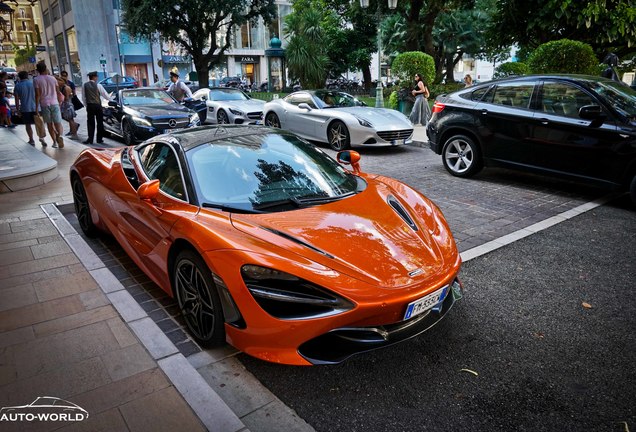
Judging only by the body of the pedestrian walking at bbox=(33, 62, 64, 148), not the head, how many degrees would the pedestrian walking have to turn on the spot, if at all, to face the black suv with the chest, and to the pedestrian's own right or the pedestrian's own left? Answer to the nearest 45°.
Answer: approximately 135° to the pedestrian's own right

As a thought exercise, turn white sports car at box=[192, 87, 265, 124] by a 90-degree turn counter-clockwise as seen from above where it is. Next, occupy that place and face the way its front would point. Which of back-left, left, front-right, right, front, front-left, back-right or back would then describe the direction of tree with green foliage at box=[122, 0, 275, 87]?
front-left

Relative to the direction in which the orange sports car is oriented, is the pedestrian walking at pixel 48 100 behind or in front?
behind

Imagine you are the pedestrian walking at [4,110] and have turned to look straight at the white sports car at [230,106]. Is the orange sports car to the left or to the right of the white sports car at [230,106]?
right

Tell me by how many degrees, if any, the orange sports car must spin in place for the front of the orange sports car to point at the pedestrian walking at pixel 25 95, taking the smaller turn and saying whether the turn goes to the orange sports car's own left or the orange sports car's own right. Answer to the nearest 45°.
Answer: approximately 180°

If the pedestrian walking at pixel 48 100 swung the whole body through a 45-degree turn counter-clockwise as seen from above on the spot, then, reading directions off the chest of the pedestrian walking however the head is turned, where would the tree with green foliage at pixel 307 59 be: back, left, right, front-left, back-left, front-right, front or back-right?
right

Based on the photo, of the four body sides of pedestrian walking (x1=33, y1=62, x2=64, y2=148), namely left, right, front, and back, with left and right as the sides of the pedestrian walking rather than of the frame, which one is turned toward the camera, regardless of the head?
back

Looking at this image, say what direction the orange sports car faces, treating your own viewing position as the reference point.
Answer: facing the viewer and to the right of the viewer

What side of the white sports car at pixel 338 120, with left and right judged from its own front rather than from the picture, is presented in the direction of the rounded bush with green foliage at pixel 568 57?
left

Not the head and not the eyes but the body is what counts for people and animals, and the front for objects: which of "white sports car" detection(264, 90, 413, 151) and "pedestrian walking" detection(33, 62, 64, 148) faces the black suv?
the white sports car

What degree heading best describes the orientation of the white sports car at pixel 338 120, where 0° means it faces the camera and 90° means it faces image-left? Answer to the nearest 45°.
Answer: approximately 315°

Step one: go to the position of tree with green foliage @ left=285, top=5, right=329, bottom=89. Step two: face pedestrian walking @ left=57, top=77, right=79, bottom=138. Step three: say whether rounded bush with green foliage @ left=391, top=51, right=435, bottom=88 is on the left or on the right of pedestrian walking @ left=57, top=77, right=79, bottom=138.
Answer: left

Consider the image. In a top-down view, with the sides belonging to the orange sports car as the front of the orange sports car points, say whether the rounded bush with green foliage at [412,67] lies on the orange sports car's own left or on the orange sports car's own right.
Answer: on the orange sports car's own left

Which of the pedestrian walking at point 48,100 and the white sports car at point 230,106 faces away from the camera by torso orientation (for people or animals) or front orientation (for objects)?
the pedestrian walking
